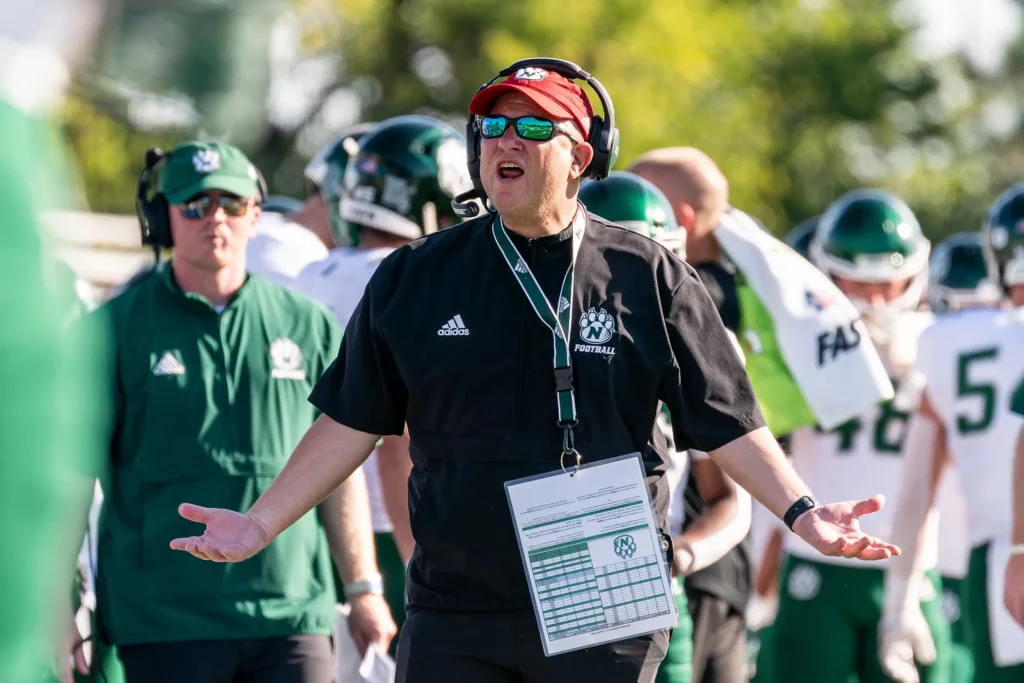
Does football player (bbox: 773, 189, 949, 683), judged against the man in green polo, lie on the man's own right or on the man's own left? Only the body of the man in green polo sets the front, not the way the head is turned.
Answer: on the man's own left

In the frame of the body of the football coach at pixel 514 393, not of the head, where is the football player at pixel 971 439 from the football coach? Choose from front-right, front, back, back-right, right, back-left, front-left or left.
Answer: back-left

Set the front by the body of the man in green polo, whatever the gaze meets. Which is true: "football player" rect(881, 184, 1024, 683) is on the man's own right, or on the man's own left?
on the man's own left

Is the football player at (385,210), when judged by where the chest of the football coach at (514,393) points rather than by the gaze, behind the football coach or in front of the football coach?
behind

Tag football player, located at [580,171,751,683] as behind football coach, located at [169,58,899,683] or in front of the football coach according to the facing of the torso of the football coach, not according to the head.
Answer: behind

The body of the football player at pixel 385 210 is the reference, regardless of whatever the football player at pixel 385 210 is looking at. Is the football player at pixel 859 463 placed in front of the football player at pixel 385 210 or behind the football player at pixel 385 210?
in front
